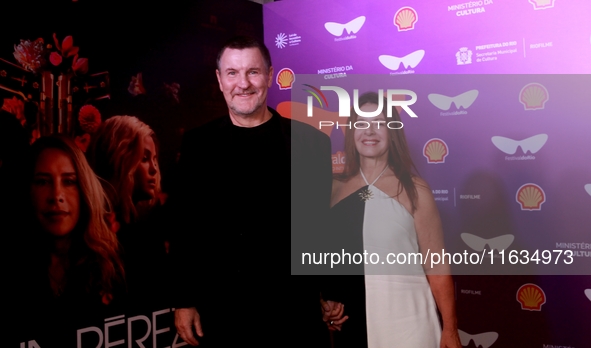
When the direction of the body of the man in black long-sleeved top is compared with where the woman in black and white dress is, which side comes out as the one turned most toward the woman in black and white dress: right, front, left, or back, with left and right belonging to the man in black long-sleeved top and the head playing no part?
left

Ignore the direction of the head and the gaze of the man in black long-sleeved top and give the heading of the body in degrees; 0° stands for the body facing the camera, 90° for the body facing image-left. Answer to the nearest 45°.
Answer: approximately 0°

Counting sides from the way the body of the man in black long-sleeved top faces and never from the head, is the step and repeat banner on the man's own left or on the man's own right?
on the man's own left
